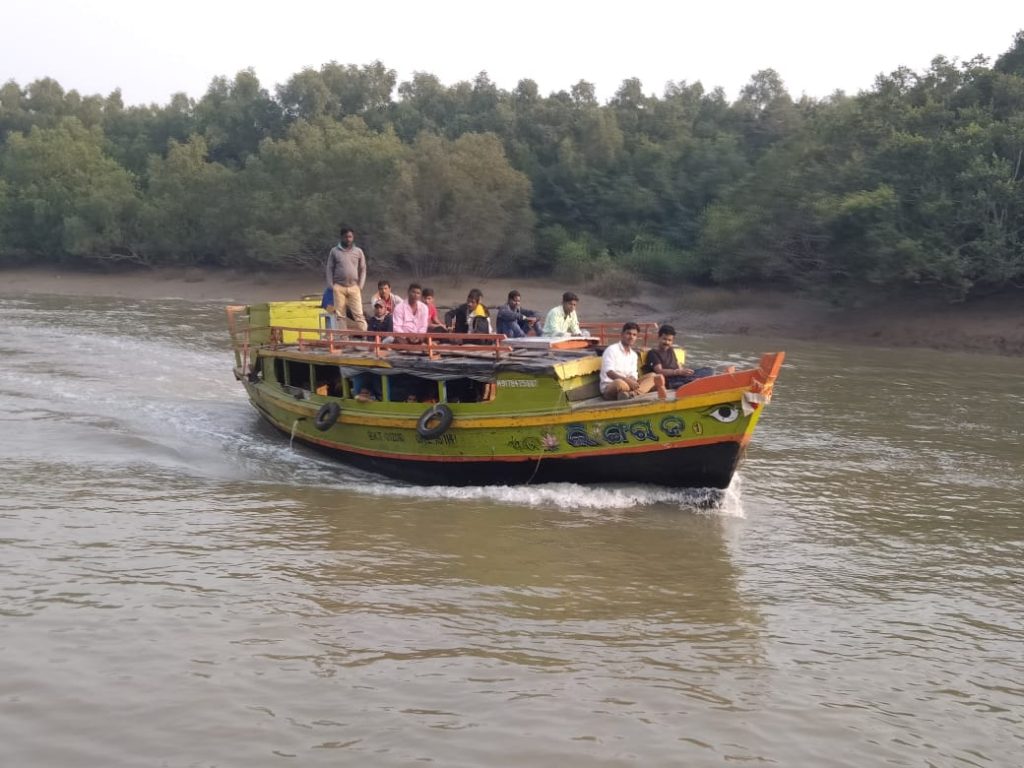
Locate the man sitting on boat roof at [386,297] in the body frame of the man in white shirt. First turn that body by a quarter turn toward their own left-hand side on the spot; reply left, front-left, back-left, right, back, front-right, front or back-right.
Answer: left

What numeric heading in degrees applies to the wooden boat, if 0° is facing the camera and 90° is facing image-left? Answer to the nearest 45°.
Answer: approximately 315°

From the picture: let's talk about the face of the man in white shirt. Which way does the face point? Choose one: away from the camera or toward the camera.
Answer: toward the camera

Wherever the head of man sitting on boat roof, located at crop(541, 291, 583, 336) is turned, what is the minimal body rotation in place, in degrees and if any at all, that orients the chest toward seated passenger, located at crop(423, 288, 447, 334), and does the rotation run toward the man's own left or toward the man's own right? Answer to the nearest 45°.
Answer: approximately 135° to the man's own right

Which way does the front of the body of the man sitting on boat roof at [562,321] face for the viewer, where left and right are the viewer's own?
facing the viewer and to the right of the viewer

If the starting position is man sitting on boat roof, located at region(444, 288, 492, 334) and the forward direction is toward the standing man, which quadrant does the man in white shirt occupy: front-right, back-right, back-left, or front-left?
back-left

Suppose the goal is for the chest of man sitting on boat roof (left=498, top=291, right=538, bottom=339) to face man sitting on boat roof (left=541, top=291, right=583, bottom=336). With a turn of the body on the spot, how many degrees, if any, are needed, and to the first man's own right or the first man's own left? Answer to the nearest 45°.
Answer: approximately 45° to the first man's own left

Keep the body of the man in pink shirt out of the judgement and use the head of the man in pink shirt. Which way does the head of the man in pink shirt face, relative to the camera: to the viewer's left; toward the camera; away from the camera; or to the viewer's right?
toward the camera

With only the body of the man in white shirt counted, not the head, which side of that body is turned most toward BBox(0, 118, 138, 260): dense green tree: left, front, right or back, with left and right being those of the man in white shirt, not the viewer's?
back

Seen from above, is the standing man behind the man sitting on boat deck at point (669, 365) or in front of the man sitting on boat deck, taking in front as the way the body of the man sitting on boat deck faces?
behind

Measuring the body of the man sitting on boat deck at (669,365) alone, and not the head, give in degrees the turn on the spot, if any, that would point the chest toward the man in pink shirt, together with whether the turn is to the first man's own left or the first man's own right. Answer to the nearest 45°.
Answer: approximately 180°
